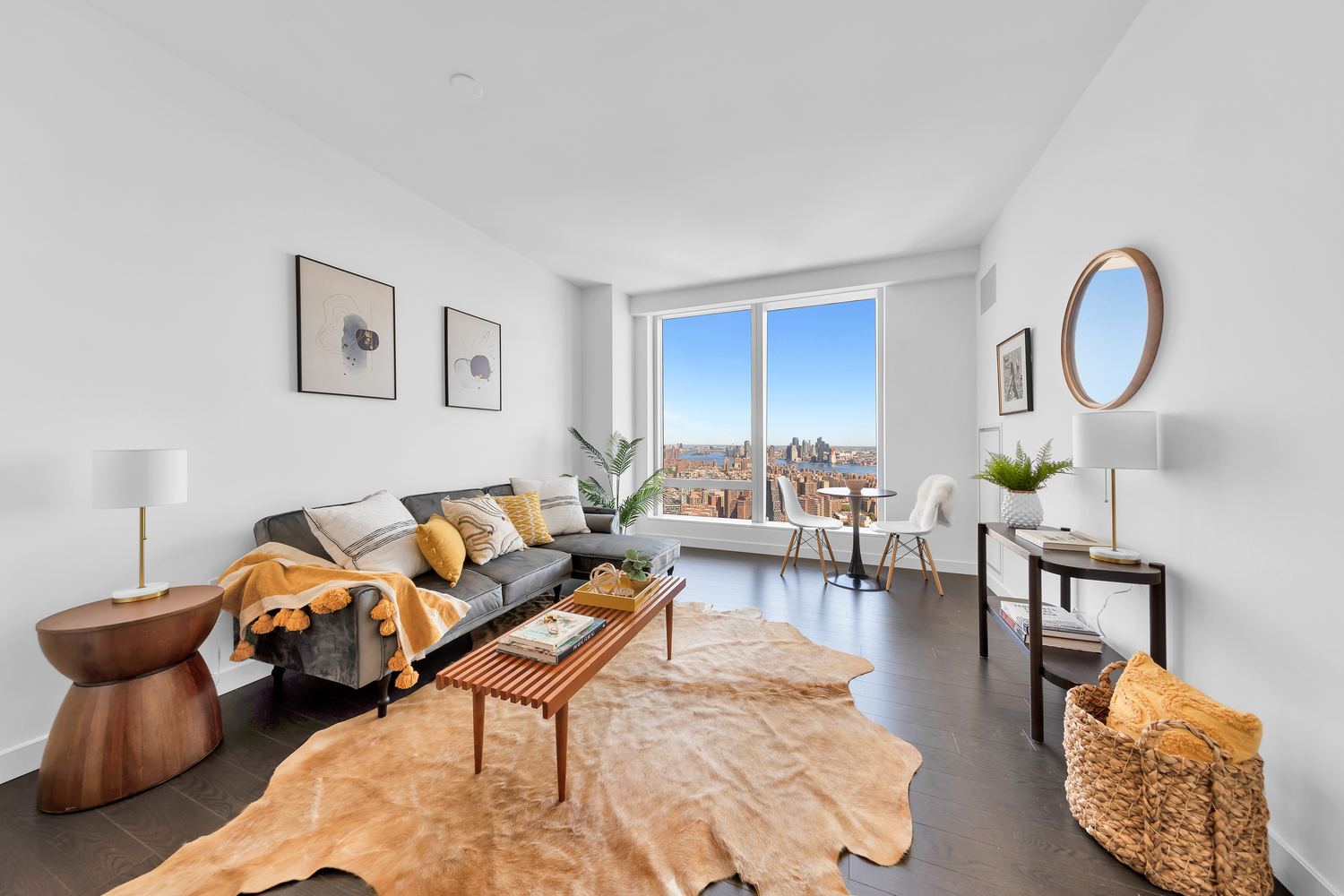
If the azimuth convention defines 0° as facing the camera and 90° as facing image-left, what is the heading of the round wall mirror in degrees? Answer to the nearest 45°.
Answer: approximately 45°

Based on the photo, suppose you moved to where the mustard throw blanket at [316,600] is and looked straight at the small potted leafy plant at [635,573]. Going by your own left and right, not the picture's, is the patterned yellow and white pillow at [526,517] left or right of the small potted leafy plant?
left

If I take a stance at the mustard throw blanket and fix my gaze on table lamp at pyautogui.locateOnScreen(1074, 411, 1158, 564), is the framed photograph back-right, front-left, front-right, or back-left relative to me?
front-left

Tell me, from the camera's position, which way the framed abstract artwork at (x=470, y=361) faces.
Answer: facing the viewer and to the right of the viewer

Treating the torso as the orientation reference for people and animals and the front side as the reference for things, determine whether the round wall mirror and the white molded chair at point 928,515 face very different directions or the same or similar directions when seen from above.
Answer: same or similar directions

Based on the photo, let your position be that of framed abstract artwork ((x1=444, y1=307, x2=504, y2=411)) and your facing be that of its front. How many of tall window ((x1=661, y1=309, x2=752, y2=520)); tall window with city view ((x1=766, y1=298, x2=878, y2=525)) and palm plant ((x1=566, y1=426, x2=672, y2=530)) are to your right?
0

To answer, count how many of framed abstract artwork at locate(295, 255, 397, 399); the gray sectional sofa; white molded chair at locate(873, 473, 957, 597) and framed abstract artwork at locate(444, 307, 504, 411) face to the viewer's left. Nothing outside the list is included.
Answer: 1

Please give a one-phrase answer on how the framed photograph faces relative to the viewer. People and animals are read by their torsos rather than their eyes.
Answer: facing the viewer and to the left of the viewer

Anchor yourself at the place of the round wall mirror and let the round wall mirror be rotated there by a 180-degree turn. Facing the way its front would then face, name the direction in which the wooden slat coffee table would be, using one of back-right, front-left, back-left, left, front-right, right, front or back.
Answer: back

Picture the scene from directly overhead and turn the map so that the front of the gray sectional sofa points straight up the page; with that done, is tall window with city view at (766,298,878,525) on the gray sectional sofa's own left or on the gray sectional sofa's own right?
on the gray sectional sofa's own left

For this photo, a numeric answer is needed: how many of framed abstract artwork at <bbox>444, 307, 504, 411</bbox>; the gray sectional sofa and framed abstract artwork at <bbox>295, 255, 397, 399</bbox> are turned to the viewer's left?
0

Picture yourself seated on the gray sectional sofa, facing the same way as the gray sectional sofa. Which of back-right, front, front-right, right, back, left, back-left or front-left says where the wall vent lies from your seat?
front-left

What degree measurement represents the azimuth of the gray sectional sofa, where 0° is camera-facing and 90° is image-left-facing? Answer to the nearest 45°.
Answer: approximately 315°

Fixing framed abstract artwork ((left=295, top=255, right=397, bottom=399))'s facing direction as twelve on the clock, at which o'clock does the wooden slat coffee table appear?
The wooden slat coffee table is roughly at 1 o'clock from the framed abstract artwork.

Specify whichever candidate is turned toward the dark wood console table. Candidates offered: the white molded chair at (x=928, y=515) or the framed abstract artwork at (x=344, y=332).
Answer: the framed abstract artwork

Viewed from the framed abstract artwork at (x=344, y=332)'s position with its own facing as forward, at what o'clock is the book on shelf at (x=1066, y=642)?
The book on shelf is roughly at 12 o'clock from the framed abstract artwork.

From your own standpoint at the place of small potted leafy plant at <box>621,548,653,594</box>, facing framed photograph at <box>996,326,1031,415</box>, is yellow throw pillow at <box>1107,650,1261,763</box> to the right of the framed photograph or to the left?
right

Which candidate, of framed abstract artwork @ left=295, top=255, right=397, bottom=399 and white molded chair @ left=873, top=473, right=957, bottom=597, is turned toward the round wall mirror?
the framed abstract artwork

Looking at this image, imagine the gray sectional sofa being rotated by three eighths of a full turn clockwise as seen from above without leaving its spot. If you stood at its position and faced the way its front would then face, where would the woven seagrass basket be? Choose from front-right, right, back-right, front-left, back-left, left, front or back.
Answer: back-left

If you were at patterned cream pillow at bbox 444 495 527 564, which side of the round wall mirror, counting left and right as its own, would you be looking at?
front
